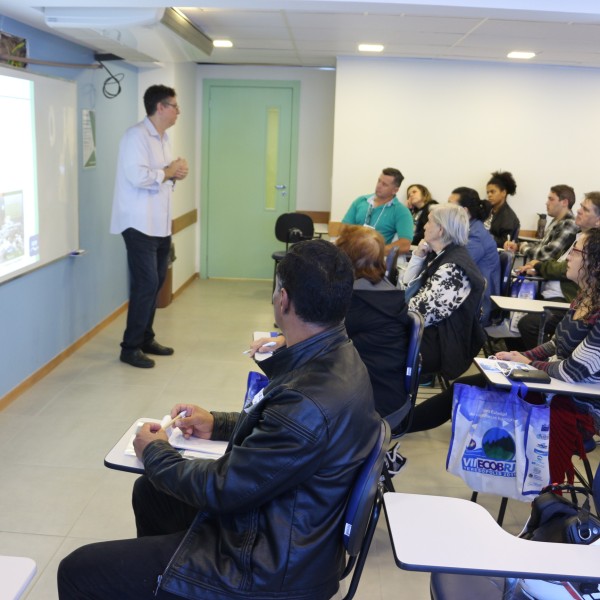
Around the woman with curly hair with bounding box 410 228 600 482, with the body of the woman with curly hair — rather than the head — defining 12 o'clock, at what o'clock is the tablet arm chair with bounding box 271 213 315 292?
The tablet arm chair is roughly at 2 o'clock from the woman with curly hair.

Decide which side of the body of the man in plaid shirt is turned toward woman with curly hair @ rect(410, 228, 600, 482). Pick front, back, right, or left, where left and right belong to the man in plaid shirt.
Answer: left

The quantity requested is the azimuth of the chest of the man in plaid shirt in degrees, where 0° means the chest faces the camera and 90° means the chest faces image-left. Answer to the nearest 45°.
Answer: approximately 90°

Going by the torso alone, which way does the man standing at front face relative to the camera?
to the viewer's right

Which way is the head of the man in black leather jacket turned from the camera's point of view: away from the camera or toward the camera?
away from the camera

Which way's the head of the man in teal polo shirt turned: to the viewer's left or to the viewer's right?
to the viewer's left

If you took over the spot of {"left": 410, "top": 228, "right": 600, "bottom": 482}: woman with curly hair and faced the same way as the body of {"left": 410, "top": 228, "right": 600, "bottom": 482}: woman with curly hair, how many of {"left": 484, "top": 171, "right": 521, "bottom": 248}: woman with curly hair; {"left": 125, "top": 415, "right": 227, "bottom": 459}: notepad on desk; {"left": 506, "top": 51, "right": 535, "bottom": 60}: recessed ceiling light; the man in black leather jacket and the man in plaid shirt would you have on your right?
3

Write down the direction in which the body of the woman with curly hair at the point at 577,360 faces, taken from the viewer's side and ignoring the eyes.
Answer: to the viewer's left

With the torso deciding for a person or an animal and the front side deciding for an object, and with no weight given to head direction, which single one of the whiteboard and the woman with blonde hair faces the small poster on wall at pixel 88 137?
the woman with blonde hair
